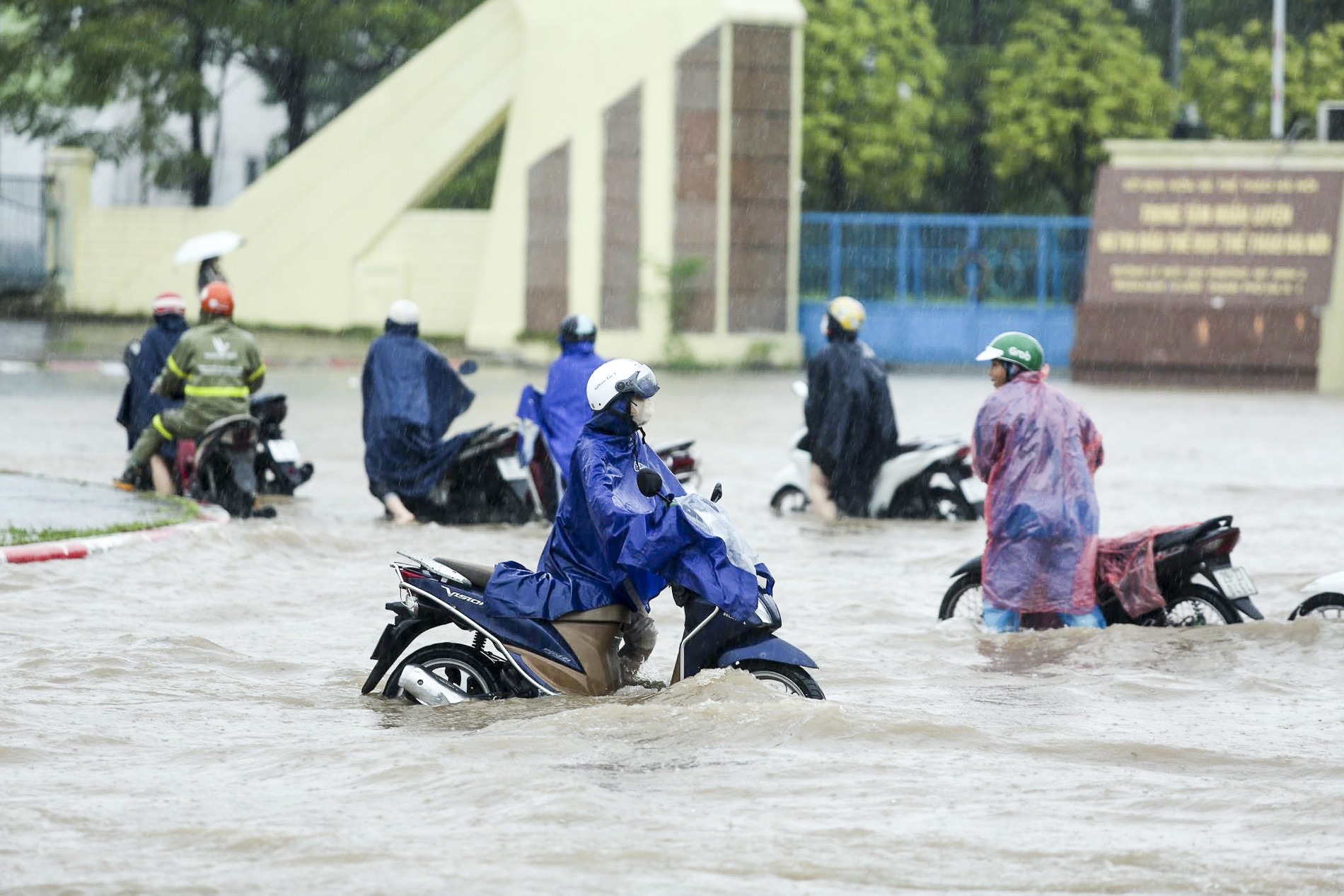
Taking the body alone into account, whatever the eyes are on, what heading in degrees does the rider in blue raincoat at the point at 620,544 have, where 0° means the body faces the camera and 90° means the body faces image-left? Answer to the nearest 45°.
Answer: approximately 270°

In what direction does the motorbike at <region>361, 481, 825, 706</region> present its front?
to the viewer's right

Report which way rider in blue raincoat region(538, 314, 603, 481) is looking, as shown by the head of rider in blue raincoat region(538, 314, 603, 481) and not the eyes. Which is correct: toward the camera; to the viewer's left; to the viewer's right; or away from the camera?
away from the camera

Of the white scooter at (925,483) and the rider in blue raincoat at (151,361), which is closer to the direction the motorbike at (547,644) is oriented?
the white scooter

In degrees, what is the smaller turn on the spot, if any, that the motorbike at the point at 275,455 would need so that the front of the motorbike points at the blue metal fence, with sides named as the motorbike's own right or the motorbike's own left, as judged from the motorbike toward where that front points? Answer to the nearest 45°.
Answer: approximately 90° to the motorbike's own right

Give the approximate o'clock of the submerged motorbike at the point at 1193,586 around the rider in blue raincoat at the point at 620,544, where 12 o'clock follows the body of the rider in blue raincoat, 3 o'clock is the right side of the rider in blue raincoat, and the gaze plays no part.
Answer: The submerged motorbike is roughly at 11 o'clock from the rider in blue raincoat.

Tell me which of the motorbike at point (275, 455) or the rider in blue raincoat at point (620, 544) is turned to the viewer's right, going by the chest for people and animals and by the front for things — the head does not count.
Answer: the rider in blue raincoat

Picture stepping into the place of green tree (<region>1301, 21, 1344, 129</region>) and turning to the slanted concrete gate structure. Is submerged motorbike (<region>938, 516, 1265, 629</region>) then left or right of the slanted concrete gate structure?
left

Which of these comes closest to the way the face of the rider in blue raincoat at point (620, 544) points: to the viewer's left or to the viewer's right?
to the viewer's right

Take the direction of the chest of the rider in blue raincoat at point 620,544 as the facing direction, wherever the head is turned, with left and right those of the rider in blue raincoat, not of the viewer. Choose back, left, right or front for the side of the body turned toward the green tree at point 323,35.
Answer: left

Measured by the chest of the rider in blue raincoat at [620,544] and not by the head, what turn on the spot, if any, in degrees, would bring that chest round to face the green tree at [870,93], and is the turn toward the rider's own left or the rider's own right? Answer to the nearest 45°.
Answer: approximately 90° to the rider's own left
